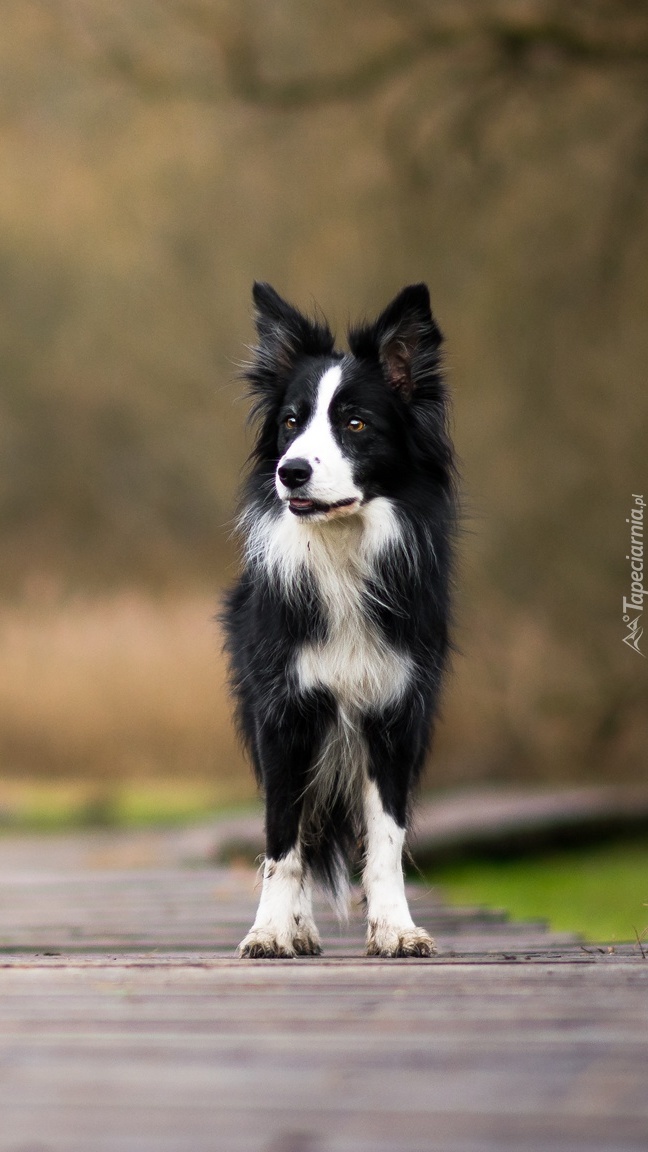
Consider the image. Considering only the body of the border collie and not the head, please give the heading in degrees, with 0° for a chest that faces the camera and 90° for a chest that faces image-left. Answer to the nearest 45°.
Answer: approximately 0°
